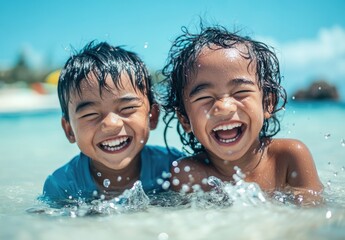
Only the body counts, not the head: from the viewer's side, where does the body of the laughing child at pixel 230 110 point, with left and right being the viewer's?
facing the viewer

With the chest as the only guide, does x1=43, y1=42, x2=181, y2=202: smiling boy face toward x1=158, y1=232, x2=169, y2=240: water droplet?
yes

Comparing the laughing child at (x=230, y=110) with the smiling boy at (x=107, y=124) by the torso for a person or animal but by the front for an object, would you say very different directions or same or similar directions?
same or similar directions

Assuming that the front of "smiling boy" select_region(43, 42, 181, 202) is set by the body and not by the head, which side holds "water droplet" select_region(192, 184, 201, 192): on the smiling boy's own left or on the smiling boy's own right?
on the smiling boy's own left

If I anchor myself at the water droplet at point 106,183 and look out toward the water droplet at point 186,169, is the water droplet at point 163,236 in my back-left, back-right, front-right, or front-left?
front-right

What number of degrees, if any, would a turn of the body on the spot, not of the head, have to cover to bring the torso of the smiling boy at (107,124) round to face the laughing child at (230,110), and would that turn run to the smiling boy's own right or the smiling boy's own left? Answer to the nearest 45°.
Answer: approximately 90° to the smiling boy's own left

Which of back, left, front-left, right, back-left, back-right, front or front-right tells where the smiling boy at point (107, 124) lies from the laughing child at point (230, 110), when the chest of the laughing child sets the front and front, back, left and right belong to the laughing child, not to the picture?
right

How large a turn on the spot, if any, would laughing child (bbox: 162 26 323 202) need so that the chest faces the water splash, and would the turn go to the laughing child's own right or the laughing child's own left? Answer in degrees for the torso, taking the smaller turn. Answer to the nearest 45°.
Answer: approximately 45° to the laughing child's own right

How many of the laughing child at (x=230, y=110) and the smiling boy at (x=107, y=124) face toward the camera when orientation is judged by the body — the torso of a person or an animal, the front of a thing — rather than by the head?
2

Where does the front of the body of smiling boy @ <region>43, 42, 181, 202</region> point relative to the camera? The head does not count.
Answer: toward the camera
